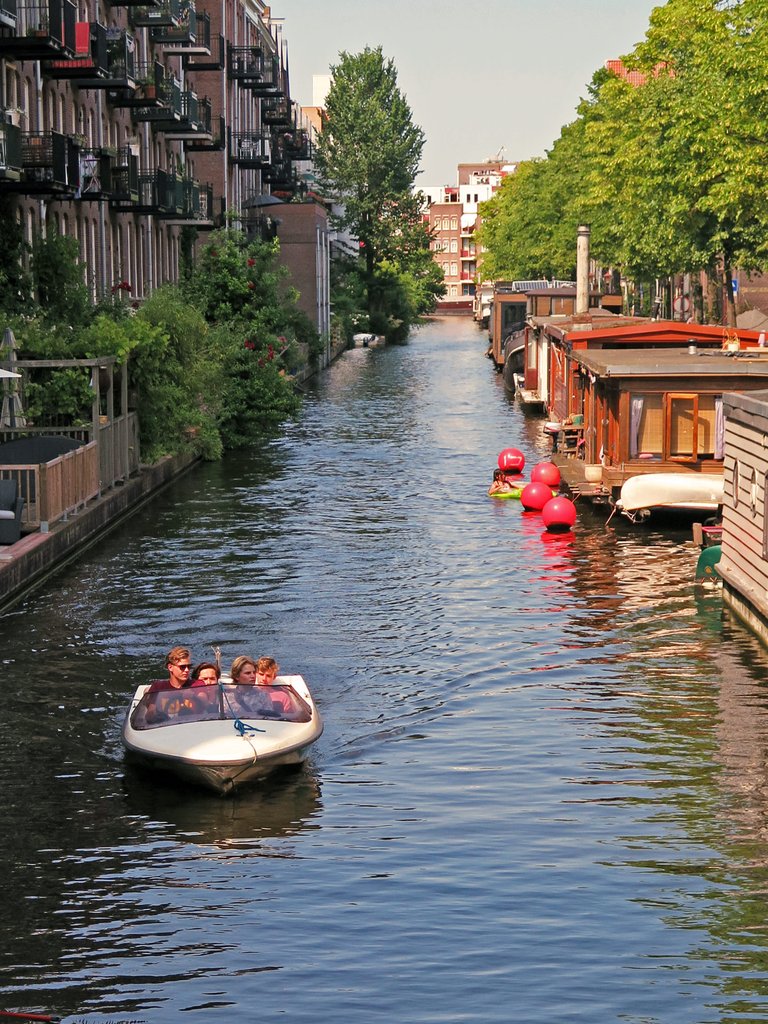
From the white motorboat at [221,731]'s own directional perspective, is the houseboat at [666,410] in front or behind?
behind

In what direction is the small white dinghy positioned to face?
to the viewer's left

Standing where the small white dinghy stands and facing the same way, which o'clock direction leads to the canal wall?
The canal wall is roughly at 11 o'clock from the small white dinghy.

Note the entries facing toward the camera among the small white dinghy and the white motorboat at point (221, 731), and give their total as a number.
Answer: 1

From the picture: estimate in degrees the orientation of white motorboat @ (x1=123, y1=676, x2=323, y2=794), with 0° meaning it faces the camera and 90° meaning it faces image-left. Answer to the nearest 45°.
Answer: approximately 0°

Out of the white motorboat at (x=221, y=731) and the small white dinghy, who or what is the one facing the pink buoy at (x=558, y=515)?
the small white dinghy

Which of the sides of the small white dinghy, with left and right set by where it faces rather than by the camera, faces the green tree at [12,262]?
front

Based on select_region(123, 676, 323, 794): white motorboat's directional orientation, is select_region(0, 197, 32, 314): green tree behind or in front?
behind

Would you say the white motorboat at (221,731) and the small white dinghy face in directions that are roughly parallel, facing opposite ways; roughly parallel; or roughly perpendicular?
roughly perpendicular
